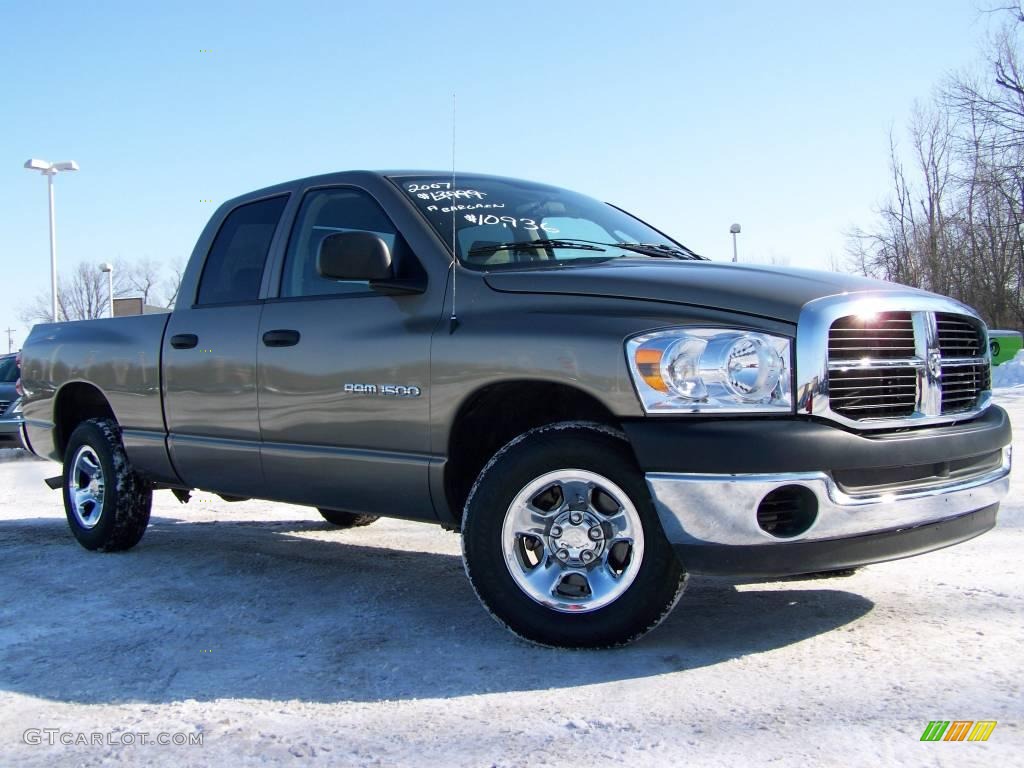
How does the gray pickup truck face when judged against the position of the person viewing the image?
facing the viewer and to the right of the viewer

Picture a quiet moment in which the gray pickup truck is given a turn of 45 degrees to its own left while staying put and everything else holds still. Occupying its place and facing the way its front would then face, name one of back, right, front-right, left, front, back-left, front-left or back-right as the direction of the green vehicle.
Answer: front-left

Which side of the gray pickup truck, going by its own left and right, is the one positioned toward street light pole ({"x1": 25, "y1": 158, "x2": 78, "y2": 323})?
back
